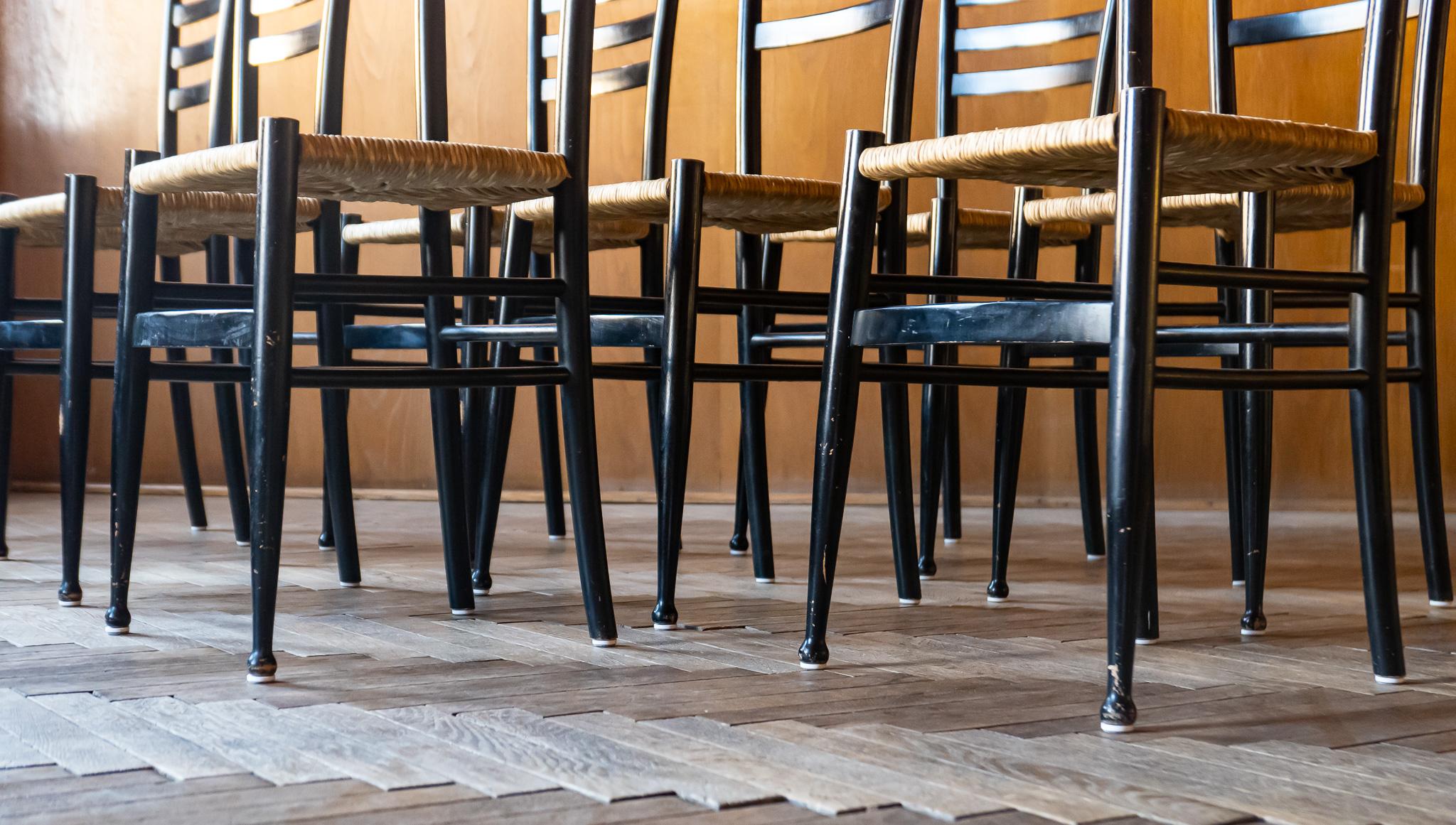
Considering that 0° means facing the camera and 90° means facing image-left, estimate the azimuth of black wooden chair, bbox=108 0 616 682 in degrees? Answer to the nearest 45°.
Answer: approximately 45°

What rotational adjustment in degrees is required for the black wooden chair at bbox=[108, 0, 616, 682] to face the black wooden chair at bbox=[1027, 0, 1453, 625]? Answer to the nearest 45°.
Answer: approximately 135° to its left

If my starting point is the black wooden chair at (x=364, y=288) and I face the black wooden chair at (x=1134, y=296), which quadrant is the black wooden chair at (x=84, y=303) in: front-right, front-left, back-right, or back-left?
back-left

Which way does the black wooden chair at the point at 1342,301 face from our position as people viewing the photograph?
facing the viewer and to the left of the viewer

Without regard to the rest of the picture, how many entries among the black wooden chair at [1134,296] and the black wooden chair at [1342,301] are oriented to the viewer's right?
0

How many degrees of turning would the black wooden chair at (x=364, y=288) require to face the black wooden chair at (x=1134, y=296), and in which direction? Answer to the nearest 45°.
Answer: approximately 90° to its left

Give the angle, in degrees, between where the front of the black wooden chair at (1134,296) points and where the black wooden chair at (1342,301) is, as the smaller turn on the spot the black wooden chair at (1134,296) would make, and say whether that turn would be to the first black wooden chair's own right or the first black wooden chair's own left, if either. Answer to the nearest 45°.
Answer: approximately 180°

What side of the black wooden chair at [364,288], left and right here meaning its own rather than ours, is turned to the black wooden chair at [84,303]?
right

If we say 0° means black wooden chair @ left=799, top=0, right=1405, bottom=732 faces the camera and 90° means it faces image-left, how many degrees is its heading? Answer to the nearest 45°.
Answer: approximately 45°

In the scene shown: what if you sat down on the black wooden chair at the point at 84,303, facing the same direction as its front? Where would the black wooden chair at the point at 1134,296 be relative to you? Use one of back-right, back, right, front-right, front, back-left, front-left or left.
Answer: left

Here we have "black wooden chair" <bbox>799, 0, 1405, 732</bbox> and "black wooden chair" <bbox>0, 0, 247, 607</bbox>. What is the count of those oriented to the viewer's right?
0

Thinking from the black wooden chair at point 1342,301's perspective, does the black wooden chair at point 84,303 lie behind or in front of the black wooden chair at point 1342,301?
in front

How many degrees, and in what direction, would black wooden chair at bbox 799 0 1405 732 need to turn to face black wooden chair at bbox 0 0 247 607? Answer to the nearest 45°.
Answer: approximately 45° to its right

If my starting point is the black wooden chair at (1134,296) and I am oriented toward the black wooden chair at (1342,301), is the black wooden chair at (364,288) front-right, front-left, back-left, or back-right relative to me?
back-left

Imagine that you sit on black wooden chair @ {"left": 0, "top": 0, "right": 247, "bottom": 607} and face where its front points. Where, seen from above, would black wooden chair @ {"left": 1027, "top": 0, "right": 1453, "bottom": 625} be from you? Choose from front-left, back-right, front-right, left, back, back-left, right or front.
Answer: left
